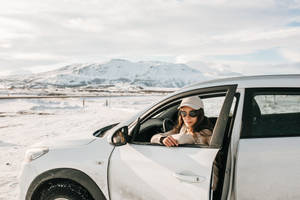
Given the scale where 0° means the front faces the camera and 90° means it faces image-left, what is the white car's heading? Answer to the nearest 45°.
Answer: approximately 90°

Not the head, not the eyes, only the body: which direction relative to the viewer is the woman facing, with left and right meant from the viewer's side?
facing the viewer and to the left of the viewer
